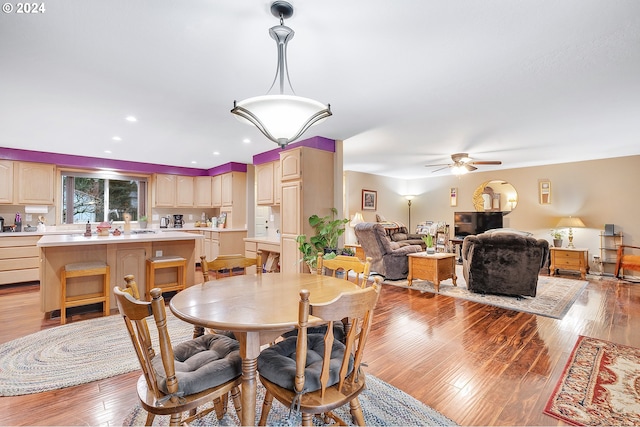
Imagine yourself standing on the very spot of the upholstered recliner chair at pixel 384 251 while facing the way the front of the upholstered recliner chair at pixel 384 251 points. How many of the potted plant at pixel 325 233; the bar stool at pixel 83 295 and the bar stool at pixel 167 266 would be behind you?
3

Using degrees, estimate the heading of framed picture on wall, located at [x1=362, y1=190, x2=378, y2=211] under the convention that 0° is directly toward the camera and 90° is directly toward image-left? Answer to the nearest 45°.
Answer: approximately 315°

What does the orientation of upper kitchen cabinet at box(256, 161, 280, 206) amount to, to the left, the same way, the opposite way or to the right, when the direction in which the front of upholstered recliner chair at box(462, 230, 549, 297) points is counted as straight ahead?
the opposite way

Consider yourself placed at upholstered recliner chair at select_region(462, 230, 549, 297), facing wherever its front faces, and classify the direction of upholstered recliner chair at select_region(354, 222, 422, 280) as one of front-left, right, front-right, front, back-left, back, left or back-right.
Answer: left

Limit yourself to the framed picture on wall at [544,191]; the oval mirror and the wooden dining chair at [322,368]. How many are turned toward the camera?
2

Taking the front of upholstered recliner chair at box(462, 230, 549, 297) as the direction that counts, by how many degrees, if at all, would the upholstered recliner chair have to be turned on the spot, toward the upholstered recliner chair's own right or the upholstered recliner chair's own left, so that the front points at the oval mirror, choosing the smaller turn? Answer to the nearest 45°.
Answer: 0° — it already faces it

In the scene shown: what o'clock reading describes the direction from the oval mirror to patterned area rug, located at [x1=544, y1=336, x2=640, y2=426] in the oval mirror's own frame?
The patterned area rug is roughly at 12 o'clock from the oval mirror.

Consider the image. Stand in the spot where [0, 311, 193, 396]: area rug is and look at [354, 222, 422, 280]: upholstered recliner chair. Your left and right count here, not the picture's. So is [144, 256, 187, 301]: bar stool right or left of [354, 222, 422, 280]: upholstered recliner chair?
left

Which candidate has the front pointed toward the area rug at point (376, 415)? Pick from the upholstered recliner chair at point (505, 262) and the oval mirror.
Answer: the oval mirror

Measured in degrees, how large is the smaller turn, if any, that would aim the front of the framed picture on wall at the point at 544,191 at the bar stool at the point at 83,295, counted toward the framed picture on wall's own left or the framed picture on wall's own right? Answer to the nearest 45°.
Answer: approximately 45° to the framed picture on wall's own right

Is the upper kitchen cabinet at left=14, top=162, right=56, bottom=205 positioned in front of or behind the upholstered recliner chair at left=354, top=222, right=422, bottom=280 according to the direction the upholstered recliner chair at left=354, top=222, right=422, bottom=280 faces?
behind

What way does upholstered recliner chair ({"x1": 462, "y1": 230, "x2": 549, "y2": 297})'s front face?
away from the camera

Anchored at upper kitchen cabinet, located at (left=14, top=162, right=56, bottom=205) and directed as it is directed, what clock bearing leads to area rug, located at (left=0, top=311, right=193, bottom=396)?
The area rug is roughly at 12 o'clock from the upper kitchen cabinet.

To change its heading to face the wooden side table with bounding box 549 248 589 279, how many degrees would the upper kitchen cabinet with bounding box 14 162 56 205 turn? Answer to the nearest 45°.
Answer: approximately 45° to its left

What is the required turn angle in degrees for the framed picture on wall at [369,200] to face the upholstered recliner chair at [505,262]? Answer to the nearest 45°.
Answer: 0° — it already faces it

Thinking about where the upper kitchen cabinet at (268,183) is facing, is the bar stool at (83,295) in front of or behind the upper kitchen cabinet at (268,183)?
in front

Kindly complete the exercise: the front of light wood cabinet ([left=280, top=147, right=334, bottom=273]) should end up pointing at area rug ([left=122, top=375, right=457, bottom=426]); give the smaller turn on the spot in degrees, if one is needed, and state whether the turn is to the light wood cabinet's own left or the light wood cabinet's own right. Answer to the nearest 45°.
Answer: approximately 45° to the light wood cabinet's own left
